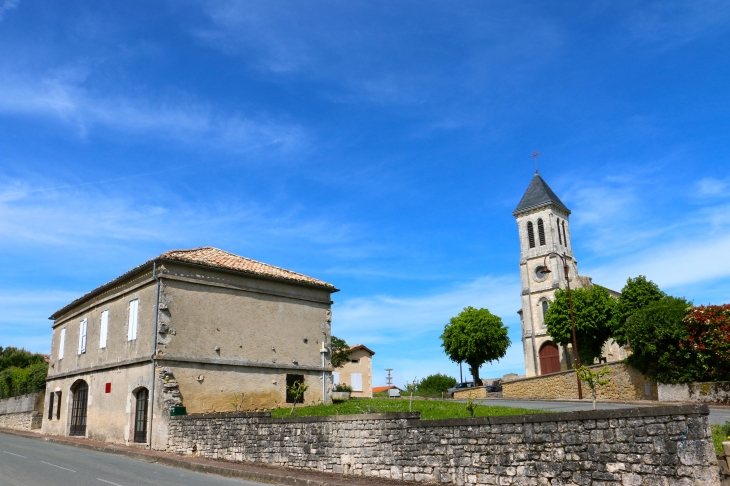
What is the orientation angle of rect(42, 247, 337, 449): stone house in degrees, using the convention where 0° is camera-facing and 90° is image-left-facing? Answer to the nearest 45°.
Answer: approximately 45°

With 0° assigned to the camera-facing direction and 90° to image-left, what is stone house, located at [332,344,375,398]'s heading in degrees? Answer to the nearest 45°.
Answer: approximately 0°

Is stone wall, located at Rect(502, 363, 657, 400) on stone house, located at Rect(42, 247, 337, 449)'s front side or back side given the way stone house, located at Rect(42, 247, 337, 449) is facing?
on the back side

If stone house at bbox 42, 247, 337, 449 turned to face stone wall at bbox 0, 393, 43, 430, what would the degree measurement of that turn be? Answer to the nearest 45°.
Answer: approximately 90° to its right

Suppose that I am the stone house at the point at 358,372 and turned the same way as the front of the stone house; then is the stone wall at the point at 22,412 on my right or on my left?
on my right

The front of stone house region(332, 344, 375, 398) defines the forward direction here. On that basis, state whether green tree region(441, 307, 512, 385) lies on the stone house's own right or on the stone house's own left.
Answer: on the stone house's own left

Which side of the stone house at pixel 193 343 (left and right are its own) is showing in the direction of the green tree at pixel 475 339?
back

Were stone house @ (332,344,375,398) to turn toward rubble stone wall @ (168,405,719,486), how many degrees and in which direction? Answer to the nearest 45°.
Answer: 0° — it already faces it

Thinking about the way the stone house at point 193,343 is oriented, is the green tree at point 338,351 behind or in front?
behind
